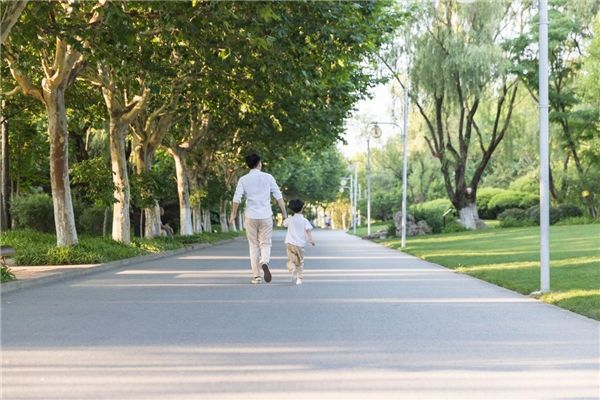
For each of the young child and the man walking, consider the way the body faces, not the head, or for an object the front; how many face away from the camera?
2

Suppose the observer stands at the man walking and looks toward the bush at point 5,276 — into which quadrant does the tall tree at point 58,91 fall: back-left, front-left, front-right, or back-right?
front-right

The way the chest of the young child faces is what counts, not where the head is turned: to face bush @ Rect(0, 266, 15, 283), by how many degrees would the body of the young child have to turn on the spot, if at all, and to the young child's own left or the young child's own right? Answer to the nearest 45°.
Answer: approximately 90° to the young child's own left

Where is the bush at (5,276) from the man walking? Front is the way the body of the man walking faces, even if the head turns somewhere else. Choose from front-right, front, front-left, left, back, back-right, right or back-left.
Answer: left

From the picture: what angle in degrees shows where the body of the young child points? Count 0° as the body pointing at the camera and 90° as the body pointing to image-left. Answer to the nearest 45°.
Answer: approximately 180°

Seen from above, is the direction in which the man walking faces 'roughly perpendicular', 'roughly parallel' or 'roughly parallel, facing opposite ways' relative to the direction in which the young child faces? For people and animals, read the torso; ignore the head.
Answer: roughly parallel

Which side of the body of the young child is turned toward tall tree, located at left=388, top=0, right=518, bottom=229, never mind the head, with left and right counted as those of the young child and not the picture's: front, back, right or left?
front

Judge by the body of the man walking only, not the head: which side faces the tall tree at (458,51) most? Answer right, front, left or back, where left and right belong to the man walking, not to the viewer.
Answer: front

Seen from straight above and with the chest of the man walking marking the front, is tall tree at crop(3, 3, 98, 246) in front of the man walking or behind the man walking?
in front

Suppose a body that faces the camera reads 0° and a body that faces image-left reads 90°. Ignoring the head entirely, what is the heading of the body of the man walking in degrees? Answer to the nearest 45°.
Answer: approximately 180°

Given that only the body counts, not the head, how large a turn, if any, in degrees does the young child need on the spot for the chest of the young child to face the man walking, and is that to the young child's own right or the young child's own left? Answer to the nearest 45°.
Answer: approximately 135° to the young child's own left

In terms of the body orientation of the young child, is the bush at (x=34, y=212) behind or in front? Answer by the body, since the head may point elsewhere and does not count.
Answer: in front
